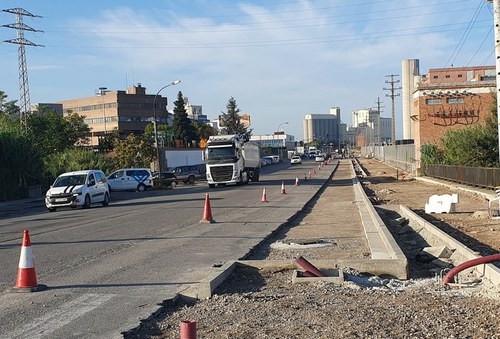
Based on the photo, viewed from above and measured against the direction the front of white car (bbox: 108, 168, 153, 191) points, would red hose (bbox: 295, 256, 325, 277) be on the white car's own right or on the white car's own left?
on the white car's own left

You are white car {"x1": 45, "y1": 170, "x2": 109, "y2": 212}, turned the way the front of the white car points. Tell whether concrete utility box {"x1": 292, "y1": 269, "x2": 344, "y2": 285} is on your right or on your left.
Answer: on your left

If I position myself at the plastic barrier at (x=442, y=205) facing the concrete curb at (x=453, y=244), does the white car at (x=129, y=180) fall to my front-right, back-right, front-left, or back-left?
back-right

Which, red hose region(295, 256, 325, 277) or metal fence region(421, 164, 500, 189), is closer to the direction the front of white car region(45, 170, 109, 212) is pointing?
the red hose

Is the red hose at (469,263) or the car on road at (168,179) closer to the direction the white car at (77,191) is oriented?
the red hose
